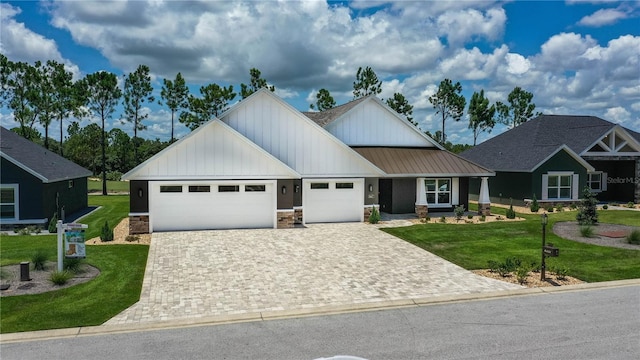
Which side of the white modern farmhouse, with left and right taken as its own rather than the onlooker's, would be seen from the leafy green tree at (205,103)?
back

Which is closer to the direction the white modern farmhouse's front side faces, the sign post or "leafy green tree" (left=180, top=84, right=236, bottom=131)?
the sign post

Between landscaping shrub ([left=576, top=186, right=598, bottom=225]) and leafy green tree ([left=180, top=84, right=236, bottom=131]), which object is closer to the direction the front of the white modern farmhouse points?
the landscaping shrub

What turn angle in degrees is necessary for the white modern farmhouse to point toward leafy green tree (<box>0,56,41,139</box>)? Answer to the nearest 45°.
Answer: approximately 135° to its right

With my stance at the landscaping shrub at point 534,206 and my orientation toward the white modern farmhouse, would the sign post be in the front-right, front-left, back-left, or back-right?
front-left

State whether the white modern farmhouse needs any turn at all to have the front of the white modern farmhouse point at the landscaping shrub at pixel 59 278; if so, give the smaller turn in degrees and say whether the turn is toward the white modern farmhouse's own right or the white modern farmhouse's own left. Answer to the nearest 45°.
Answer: approximately 45° to the white modern farmhouse's own right

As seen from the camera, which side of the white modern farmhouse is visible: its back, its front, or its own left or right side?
front

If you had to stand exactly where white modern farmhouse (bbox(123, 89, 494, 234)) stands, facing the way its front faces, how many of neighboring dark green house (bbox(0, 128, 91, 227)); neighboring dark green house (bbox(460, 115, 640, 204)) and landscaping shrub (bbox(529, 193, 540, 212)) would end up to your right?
1

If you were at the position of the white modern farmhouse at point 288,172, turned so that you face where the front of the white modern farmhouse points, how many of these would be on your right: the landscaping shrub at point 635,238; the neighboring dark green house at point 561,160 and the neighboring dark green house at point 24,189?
1

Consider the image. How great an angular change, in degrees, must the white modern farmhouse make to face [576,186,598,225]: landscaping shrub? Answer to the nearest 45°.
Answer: approximately 90° to its left
